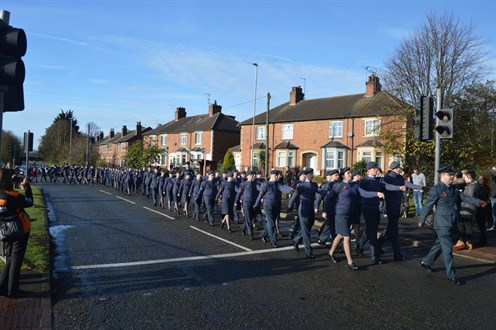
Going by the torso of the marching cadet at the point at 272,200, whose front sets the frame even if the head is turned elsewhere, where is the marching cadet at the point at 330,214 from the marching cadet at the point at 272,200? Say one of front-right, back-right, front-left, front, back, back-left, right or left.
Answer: front-left

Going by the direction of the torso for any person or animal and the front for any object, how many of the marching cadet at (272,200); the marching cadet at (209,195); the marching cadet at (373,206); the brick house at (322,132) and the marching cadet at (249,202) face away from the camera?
0

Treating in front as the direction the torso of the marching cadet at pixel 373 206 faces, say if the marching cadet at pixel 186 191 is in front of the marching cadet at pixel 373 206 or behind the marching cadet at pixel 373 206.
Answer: behind

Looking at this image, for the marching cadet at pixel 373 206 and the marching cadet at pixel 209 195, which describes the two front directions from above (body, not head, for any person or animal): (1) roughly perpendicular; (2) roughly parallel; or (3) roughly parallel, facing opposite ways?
roughly parallel

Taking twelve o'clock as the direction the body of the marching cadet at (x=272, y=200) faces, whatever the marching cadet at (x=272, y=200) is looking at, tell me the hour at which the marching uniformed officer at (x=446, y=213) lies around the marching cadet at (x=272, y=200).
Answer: the marching uniformed officer at (x=446, y=213) is roughly at 12 o'clock from the marching cadet at (x=272, y=200).

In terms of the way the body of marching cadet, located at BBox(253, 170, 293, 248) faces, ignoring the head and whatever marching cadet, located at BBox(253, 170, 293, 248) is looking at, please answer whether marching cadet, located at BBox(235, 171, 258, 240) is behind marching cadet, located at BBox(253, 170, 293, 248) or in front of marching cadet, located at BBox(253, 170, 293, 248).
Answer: behind

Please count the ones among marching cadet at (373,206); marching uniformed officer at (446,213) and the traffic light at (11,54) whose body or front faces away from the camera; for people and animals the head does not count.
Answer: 0

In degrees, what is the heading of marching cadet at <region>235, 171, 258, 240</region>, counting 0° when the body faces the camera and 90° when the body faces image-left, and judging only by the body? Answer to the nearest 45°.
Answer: approximately 315°

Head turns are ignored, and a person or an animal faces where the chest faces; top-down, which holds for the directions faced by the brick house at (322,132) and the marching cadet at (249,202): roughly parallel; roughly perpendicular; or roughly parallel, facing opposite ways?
roughly perpendicular

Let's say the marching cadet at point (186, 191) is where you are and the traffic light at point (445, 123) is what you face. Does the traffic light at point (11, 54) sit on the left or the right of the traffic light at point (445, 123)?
right

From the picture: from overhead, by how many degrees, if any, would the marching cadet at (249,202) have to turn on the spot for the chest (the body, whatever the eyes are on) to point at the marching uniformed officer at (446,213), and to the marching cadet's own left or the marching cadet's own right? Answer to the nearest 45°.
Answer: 0° — they already face them

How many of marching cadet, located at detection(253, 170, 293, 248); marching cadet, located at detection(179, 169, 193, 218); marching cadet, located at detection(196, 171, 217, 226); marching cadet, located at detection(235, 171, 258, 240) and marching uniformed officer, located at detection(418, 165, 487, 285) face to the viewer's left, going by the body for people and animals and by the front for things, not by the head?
0

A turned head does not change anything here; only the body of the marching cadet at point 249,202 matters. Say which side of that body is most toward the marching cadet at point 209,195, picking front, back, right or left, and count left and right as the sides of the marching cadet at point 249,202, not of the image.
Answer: back

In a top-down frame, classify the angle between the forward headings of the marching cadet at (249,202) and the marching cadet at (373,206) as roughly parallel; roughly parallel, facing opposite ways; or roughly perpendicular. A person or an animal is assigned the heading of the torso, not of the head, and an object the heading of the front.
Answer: roughly parallel

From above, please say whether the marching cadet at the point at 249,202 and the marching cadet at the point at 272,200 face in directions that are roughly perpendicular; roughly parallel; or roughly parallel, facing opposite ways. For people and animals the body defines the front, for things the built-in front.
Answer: roughly parallel

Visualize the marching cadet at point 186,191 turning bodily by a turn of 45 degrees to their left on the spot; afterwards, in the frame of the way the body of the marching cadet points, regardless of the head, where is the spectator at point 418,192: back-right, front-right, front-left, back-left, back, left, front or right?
front

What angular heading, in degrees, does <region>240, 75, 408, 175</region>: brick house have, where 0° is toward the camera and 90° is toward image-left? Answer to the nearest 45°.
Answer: approximately 45°

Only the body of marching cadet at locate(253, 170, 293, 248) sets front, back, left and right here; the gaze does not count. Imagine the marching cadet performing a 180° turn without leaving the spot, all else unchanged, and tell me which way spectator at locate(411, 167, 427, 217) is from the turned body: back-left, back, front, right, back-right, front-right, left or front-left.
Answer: right
